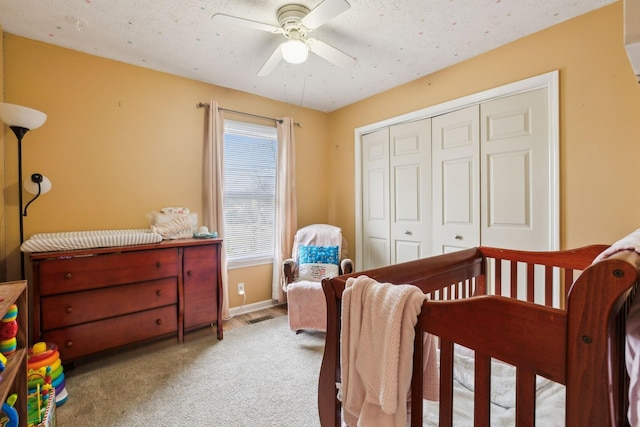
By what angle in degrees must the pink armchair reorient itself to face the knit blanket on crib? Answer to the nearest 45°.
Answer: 0° — it already faces it

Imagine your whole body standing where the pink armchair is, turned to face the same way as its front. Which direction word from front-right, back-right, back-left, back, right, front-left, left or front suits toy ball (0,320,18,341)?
front-right

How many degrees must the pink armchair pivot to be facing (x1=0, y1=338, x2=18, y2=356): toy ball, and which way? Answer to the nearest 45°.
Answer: approximately 45° to its right

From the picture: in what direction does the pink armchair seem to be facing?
toward the camera

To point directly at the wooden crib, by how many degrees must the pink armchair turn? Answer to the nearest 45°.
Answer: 0° — it already faces it

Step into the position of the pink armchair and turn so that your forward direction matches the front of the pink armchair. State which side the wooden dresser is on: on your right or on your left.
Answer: on your right

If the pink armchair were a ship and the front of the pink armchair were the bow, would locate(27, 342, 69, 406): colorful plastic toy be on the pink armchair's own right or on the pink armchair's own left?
on the pink armchair's own right

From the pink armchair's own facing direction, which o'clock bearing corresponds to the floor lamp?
The floor lamp is roughly at 2 o'clock from the pink armchair.

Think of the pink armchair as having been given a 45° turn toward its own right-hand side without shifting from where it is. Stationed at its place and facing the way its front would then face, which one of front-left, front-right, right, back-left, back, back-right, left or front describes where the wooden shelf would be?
front

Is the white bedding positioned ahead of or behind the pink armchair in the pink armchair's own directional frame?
ahead

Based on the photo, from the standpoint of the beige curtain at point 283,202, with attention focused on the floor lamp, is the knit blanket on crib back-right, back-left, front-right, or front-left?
front-left
